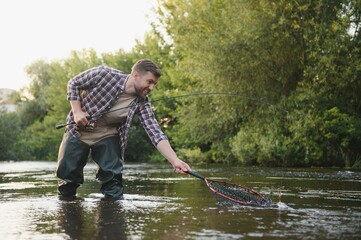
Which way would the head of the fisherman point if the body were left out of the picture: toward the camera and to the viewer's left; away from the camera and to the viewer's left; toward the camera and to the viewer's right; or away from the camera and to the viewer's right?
toward the camera and to the viewer's right

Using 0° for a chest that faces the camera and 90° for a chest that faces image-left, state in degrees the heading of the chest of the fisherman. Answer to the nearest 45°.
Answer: approximately 315°
